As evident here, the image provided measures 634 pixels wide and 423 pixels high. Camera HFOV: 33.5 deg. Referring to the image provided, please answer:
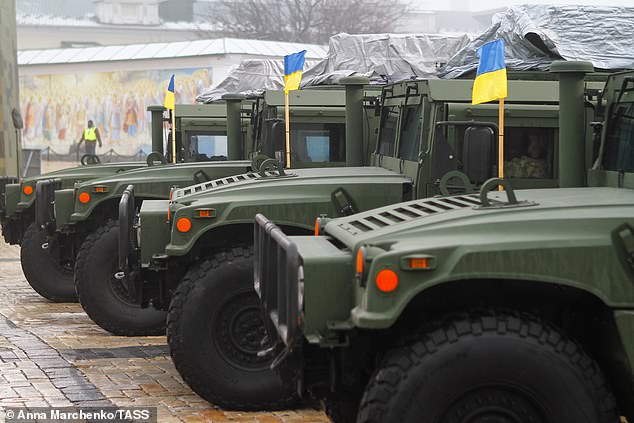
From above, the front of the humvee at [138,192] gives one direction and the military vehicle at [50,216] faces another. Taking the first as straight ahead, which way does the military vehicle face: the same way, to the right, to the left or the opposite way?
the same way

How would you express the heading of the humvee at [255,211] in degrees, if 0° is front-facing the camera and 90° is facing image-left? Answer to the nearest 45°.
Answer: approximately 90°

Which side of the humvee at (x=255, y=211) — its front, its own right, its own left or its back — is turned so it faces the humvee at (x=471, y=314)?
left

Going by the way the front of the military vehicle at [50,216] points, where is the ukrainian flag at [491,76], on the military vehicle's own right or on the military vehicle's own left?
on the military vehicle's own left

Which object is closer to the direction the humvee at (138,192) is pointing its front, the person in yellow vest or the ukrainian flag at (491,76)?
the person in yellow vest

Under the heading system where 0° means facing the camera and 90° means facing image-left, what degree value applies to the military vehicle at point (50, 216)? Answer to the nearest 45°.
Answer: approximately 90°

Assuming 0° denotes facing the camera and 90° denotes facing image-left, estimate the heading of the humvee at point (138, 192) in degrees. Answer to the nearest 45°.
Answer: approximately 90°

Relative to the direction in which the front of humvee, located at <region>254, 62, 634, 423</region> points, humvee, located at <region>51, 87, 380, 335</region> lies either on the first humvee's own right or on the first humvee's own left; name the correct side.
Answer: on the first humvee's own right

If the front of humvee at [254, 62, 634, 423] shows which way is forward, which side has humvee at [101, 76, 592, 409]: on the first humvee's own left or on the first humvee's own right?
on the first humvee's own right

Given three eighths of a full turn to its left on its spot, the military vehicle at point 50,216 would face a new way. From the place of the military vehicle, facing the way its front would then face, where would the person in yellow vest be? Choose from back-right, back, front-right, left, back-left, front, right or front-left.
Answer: back-left

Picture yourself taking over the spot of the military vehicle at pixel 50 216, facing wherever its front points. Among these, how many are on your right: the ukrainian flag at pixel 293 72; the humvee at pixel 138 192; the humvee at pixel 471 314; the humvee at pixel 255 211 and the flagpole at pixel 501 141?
0

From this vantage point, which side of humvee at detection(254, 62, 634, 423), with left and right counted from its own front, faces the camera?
left
